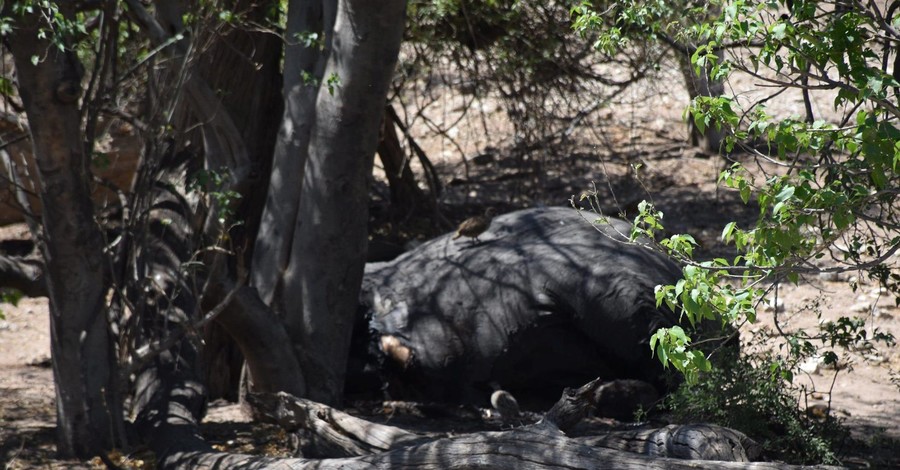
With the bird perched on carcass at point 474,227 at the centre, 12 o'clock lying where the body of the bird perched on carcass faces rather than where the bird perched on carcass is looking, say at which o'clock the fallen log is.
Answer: The fallen log is roughly at 3 o'clock from the bird perched on carcass.

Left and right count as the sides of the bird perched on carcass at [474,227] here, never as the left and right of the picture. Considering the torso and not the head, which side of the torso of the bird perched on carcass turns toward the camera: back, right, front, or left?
right
